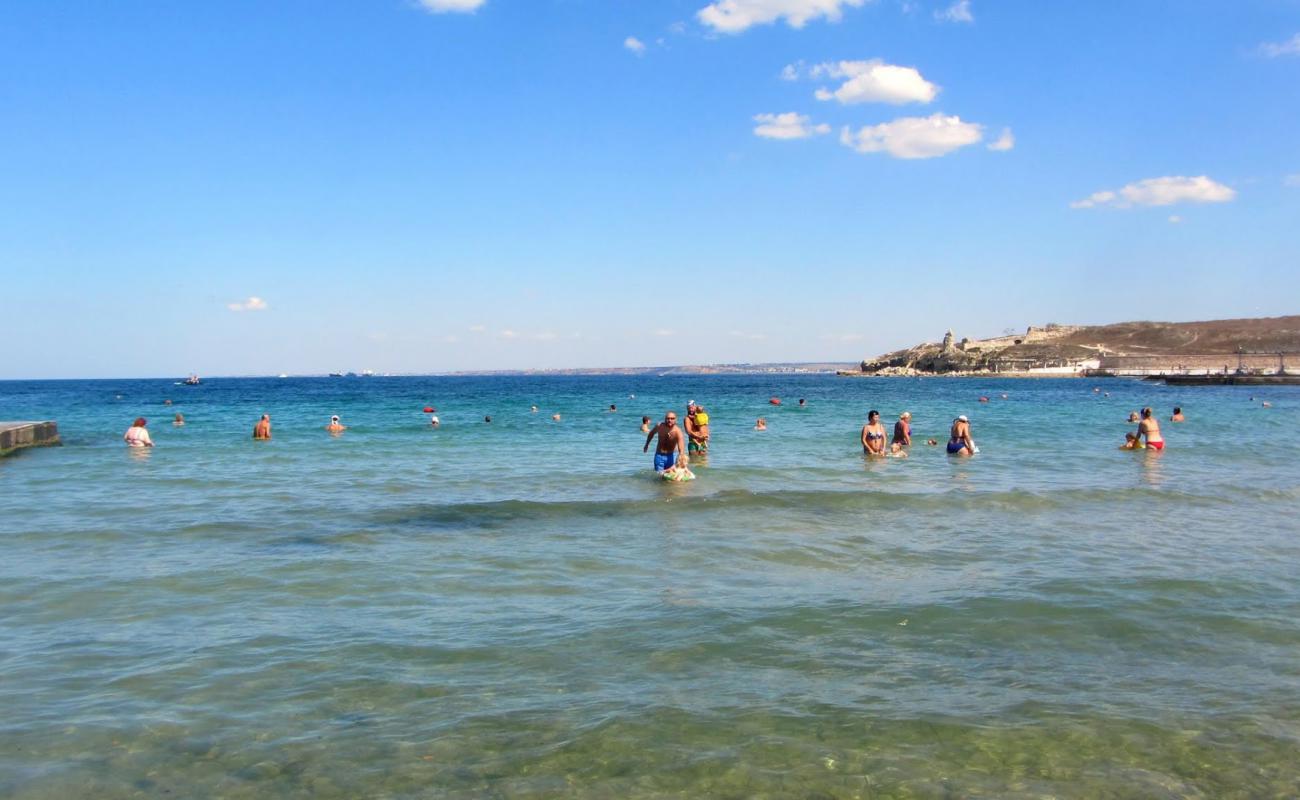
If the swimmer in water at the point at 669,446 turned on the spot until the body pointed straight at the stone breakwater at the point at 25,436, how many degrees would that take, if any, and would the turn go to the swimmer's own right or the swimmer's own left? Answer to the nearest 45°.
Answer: approximately 135° to the swimmer's own right

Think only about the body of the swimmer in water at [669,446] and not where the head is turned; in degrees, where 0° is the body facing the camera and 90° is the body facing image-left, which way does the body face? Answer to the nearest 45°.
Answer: approximately 0°

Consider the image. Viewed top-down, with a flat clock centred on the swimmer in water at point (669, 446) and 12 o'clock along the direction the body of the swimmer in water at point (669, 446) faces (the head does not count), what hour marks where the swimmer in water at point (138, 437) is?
the swimmer in water at point (138, 437) is roughly at 4 o'clock from the swimmer in water at point (669, 446).

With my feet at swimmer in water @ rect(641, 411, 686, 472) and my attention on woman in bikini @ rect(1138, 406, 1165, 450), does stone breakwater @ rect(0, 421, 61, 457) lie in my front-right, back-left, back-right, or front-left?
back-left

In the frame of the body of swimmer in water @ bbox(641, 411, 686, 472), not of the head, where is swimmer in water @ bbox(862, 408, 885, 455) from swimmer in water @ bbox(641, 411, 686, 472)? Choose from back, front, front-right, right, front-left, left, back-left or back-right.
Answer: back-left

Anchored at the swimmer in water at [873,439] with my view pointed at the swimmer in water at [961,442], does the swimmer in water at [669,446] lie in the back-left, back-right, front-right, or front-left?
back-right
